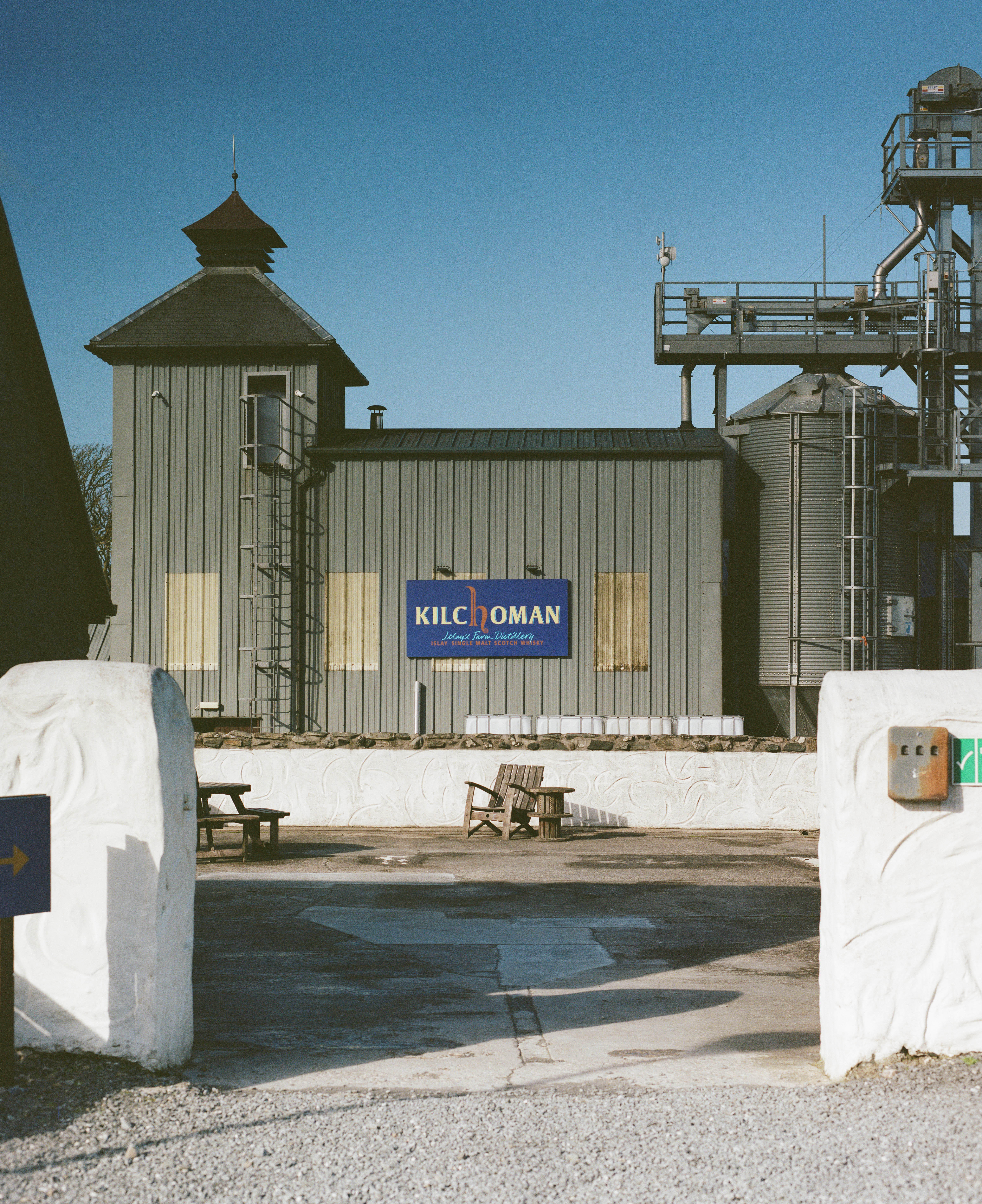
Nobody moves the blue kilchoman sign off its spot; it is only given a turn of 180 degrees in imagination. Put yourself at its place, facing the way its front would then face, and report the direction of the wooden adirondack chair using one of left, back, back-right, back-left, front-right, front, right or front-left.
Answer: back

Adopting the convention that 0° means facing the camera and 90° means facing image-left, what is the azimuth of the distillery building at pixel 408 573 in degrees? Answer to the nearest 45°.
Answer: approximately 0°

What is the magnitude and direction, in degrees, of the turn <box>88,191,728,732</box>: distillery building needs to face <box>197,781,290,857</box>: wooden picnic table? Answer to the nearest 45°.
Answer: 0° — it already faces it

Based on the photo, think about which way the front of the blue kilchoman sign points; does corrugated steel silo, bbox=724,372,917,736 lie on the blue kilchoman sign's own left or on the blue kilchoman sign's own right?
on the blue kilchoman sign's own left

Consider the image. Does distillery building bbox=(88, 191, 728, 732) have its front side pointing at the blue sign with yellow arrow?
yes

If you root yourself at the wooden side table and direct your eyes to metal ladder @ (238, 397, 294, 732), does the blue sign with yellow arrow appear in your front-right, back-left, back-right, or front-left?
back-left

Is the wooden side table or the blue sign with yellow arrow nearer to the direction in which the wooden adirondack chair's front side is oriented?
the blue sign with yellow arrow

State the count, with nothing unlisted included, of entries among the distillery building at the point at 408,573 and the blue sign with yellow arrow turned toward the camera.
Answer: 2

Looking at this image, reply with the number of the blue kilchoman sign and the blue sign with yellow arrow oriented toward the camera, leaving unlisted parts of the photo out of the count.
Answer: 2
